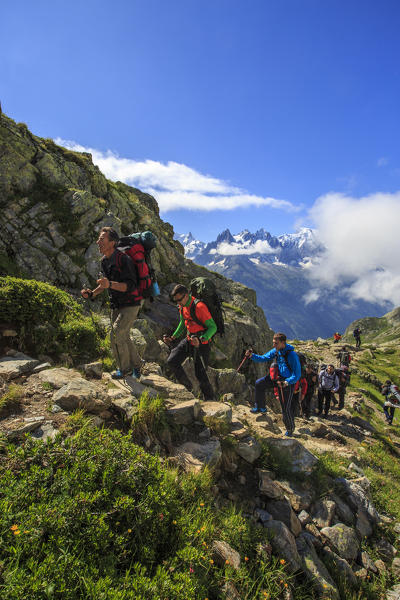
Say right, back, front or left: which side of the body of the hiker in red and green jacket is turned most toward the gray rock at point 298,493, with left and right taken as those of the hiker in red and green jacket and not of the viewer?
left

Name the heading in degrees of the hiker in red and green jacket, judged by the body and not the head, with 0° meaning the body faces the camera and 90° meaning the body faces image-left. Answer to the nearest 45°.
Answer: approximately 45°

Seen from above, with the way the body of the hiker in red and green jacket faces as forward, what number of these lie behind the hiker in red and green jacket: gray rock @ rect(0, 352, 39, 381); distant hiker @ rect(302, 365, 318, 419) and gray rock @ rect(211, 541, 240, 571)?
1

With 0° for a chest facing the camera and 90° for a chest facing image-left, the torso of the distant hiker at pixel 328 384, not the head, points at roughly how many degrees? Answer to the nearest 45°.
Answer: approximately 0°

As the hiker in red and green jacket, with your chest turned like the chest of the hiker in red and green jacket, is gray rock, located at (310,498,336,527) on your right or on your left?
on your left

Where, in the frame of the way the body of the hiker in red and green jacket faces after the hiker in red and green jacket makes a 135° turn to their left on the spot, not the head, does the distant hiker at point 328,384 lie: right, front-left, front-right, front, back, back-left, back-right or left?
front-left

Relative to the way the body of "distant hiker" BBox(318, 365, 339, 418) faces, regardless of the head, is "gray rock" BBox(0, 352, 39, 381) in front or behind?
in front

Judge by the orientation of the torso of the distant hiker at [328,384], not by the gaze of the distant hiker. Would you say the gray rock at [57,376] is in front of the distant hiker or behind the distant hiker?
in front

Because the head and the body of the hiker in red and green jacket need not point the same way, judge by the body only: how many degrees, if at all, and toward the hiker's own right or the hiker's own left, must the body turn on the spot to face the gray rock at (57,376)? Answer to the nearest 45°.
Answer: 0° — they already face it

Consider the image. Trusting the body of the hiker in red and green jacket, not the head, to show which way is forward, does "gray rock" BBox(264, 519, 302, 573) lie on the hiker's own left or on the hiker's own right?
on the hiker's own left

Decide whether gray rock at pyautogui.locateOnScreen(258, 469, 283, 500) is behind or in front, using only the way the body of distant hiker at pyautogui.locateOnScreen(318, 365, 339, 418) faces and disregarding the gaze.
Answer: in front
